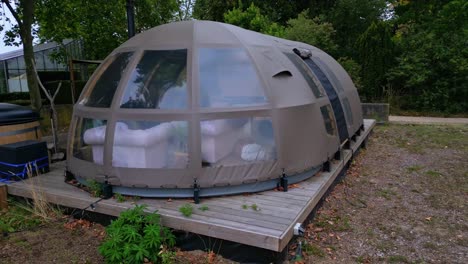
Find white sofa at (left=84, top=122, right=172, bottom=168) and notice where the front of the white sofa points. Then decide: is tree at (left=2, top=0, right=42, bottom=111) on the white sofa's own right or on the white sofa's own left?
on the white sofa's own left

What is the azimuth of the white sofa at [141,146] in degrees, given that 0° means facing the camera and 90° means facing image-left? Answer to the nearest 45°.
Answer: approximately 225°

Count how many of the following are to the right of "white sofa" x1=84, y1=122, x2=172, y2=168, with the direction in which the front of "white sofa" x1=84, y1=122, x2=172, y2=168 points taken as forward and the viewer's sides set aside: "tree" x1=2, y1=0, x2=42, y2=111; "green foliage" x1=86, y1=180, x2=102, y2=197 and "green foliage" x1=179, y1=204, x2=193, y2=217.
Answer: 1

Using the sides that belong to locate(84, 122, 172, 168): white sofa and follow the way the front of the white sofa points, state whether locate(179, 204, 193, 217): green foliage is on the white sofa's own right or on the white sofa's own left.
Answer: on the white sofa's own right

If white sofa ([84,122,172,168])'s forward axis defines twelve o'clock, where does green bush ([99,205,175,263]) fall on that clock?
The green bush is roughly at 5 o'clock from the white sofa.
